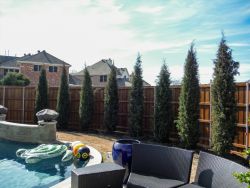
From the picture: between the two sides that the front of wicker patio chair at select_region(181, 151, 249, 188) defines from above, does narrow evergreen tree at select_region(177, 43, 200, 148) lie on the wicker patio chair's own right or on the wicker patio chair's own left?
on the wicker patio chair's own right

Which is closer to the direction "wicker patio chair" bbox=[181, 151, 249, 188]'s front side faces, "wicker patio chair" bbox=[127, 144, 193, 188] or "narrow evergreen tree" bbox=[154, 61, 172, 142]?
the wicker patio chair

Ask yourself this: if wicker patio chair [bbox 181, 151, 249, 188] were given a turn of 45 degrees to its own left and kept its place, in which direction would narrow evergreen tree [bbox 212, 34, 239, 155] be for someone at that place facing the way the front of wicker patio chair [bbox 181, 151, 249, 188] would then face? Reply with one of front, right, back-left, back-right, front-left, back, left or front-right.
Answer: back

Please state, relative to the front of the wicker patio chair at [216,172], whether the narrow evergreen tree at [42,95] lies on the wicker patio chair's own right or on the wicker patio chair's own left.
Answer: on the wicker patio chair's own right

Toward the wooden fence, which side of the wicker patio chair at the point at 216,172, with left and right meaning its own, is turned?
right

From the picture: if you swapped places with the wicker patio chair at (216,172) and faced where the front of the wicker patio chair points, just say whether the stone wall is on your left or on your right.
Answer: on your right

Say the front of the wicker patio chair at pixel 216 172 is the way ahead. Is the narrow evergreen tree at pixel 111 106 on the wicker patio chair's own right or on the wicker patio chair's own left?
on the wicker patio chair's own right

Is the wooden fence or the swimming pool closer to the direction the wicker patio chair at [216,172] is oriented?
the swimming pool
